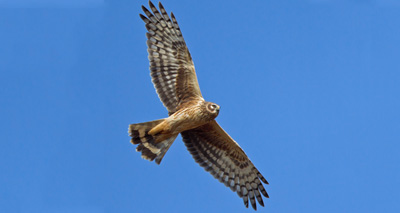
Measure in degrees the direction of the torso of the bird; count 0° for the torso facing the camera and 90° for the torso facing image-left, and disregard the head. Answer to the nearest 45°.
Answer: approximately 270°
